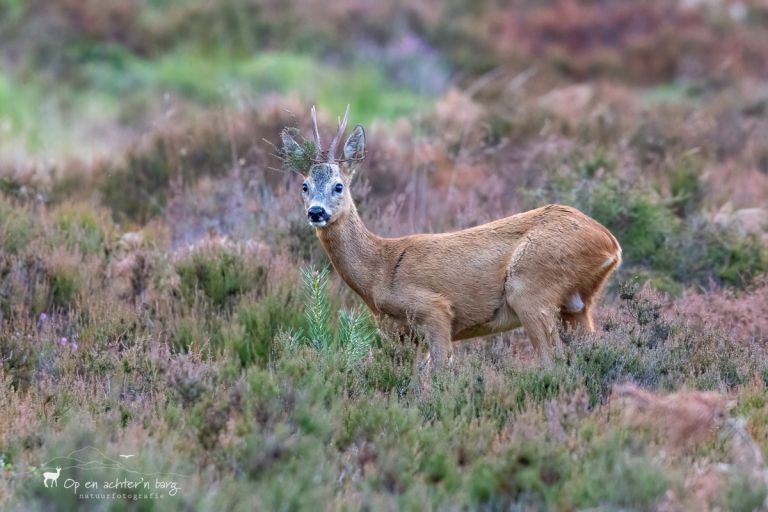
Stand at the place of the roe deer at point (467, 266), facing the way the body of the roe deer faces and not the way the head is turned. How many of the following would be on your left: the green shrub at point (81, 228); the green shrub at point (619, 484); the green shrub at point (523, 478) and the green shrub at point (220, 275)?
2

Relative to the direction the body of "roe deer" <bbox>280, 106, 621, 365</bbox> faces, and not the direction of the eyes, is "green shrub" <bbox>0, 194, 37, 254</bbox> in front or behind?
in front

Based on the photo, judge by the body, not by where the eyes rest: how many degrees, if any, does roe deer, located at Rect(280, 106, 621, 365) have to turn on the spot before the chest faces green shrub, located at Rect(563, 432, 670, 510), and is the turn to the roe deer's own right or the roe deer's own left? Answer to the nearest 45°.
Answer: approximately 90° to the roe deer's own left

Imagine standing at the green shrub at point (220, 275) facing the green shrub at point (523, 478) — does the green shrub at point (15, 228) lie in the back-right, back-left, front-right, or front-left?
back-right

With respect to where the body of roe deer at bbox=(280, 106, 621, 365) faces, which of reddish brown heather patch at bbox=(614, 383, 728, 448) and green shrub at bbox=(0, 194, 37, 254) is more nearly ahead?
the green shrub

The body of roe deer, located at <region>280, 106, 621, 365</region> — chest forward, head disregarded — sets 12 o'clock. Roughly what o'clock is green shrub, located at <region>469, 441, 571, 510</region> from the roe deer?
The green shrub is roughly at 9 o'clock from the roe deer.

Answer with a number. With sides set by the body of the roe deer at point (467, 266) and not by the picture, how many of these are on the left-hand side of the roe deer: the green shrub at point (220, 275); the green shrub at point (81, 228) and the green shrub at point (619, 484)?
1

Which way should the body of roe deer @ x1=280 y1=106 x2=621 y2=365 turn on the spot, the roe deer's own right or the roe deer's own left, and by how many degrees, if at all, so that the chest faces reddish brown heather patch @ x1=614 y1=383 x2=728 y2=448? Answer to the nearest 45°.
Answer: approximately 135° to the roe deer's own left

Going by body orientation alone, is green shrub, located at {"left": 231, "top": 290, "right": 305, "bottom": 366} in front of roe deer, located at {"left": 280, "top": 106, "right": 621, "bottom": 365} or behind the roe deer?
in front

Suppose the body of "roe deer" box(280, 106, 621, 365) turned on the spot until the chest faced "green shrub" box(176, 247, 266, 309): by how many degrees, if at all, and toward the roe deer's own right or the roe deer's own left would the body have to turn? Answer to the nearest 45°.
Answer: approximately 45° to the roe deer's own right

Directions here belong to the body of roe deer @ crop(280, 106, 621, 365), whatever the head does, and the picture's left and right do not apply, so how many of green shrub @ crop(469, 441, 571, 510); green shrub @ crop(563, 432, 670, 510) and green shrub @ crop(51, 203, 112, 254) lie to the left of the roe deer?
2

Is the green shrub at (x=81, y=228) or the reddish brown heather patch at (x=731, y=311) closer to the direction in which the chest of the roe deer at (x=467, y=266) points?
the green shrub

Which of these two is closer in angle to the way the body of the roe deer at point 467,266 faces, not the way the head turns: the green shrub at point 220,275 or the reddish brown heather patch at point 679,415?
the green shrub

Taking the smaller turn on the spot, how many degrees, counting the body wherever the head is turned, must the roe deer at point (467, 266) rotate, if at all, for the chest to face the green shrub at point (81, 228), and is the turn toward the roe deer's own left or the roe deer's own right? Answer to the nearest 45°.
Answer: approximately 45° to the roe deer's own right

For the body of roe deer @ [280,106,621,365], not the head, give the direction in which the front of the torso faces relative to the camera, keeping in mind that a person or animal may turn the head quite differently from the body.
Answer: to the viewer's left

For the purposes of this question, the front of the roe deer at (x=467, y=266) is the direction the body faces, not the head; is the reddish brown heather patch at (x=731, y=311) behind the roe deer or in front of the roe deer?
behind
